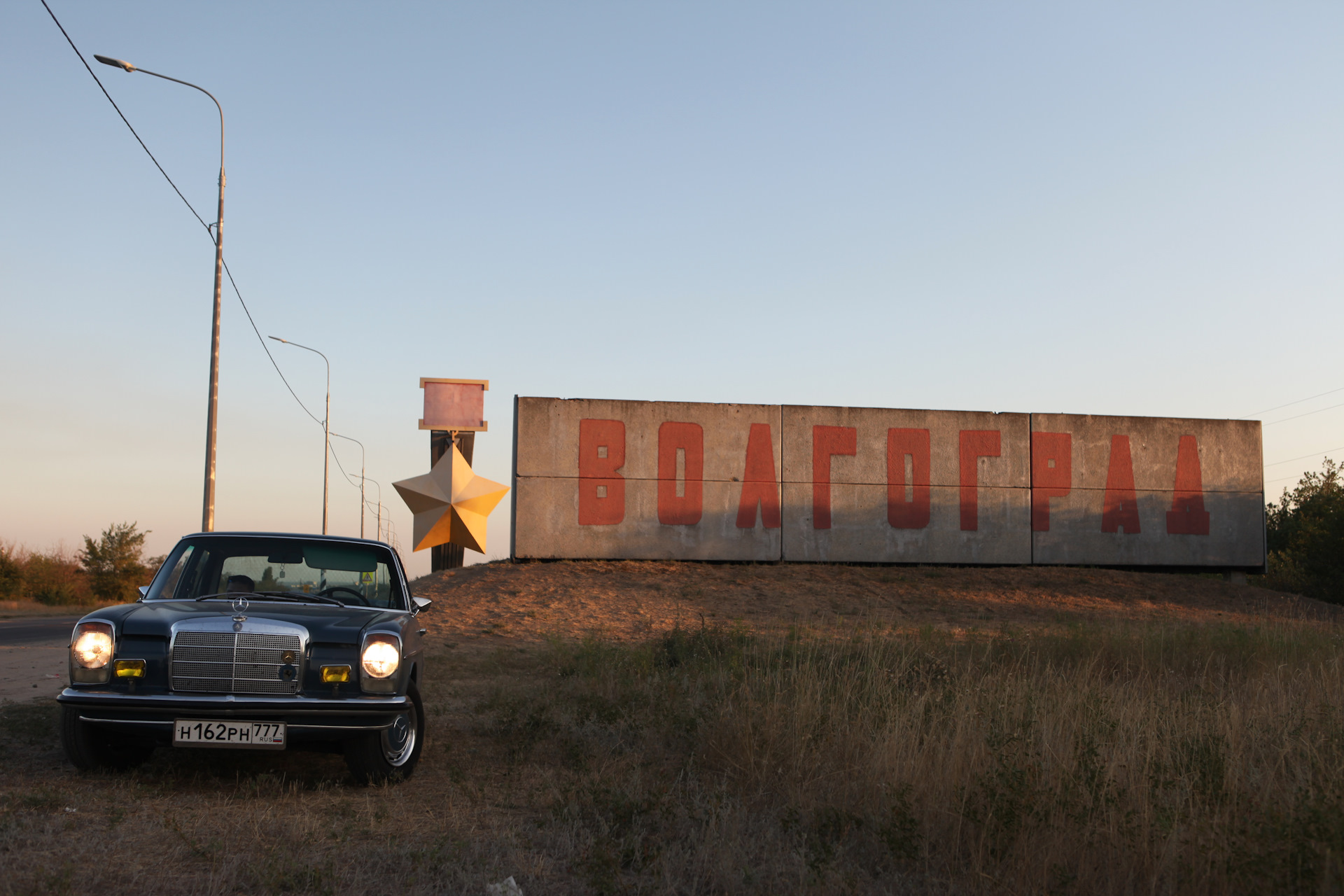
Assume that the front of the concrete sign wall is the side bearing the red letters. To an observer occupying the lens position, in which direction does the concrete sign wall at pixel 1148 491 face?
facing the viewer

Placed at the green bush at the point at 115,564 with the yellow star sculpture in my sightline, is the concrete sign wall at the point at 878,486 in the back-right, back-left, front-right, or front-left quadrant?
front-left

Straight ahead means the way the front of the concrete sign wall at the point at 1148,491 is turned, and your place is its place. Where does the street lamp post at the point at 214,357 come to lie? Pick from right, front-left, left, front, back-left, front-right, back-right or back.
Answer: front-right

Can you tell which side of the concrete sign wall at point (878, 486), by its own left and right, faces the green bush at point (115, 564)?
right

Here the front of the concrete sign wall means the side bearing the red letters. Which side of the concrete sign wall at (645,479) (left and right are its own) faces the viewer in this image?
front

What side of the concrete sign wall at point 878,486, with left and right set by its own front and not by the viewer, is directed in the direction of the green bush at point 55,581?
right

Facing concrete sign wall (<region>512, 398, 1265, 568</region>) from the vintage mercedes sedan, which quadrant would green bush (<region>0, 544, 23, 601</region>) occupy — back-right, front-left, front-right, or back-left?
front-left
